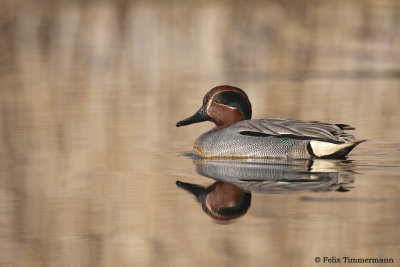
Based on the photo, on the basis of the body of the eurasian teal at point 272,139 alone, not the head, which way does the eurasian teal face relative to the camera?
to the viewer's left
